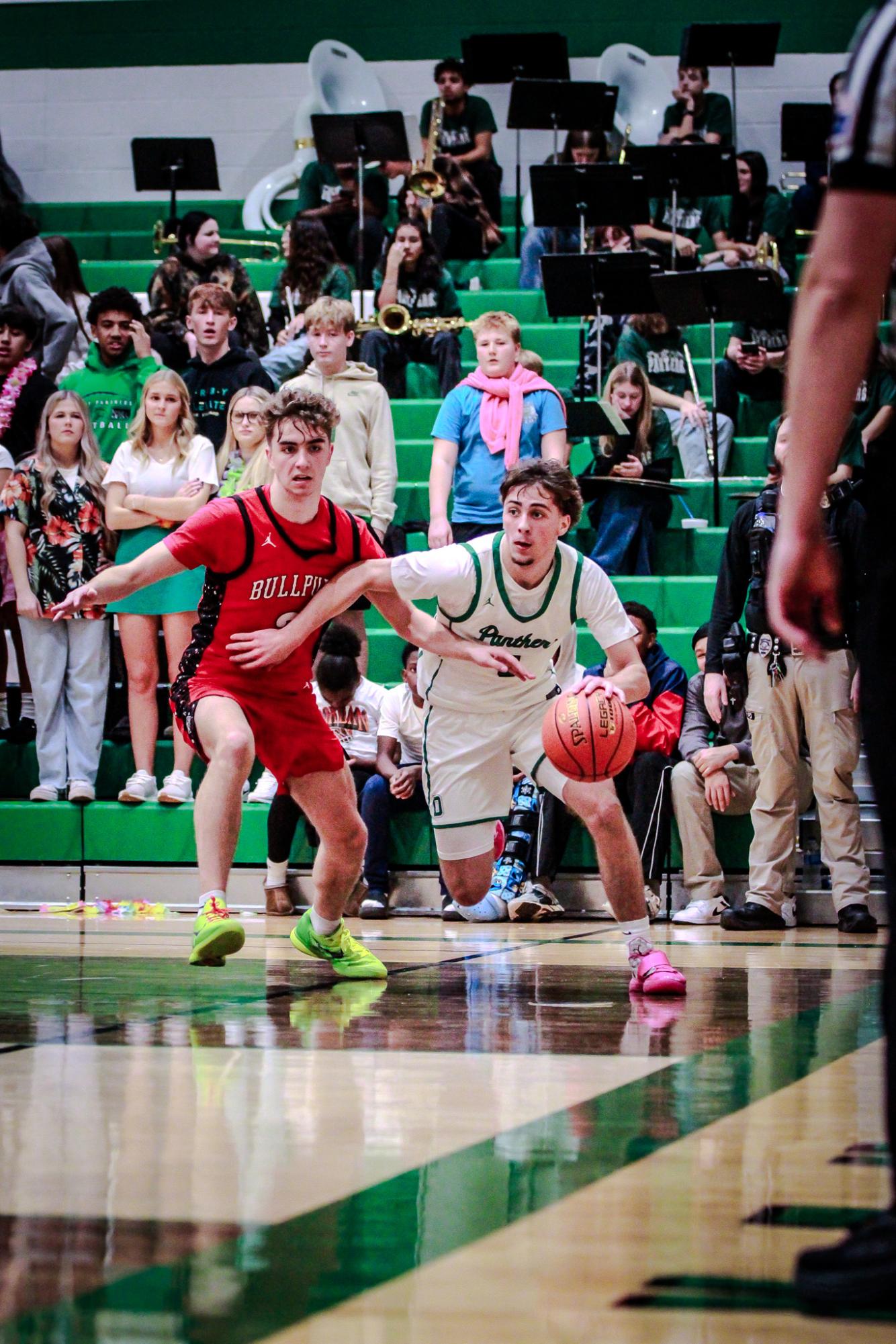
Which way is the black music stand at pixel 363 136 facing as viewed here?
away from the camera

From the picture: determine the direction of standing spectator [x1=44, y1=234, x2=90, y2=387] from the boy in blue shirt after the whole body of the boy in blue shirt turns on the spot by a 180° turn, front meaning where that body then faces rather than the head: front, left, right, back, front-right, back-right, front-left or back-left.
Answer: front-left

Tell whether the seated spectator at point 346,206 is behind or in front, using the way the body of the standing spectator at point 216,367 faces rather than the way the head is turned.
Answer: behind

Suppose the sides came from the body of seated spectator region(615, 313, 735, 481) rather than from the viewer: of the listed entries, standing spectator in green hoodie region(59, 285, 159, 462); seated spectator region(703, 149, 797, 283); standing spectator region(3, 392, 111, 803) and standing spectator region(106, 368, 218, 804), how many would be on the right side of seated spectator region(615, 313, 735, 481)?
3

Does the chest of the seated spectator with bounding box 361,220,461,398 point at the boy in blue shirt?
yes

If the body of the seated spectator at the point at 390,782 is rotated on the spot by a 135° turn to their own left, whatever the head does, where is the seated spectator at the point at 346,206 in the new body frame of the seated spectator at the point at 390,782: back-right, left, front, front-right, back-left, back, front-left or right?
front-left

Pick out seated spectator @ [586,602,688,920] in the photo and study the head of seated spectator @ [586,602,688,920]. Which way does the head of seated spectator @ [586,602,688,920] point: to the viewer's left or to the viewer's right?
to the viewer's left

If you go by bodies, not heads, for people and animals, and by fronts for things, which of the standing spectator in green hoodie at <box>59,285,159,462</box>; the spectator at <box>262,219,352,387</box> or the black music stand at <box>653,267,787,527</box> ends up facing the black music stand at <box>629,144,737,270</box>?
the black music stand at <box>653,267,787,527</box>

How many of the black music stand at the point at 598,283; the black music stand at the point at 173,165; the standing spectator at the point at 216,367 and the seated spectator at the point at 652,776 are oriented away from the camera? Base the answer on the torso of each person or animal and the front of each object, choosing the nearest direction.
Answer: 2

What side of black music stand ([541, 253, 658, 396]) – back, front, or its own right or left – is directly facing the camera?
back

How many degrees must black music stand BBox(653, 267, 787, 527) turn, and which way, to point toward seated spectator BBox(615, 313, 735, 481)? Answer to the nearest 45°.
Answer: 0° — it already faces them

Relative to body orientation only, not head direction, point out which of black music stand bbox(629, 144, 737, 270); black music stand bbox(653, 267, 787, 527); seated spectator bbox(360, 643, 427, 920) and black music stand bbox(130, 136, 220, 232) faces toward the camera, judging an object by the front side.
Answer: the seated spectator

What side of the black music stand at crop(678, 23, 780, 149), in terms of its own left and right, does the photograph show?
back

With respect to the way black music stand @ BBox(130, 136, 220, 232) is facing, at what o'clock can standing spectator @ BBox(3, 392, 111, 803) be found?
The standing spectator is roughly at 6 o'clock from the black music stand.

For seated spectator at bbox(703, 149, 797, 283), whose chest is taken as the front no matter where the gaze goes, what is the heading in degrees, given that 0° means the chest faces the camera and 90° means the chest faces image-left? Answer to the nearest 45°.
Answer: approximately 45°
